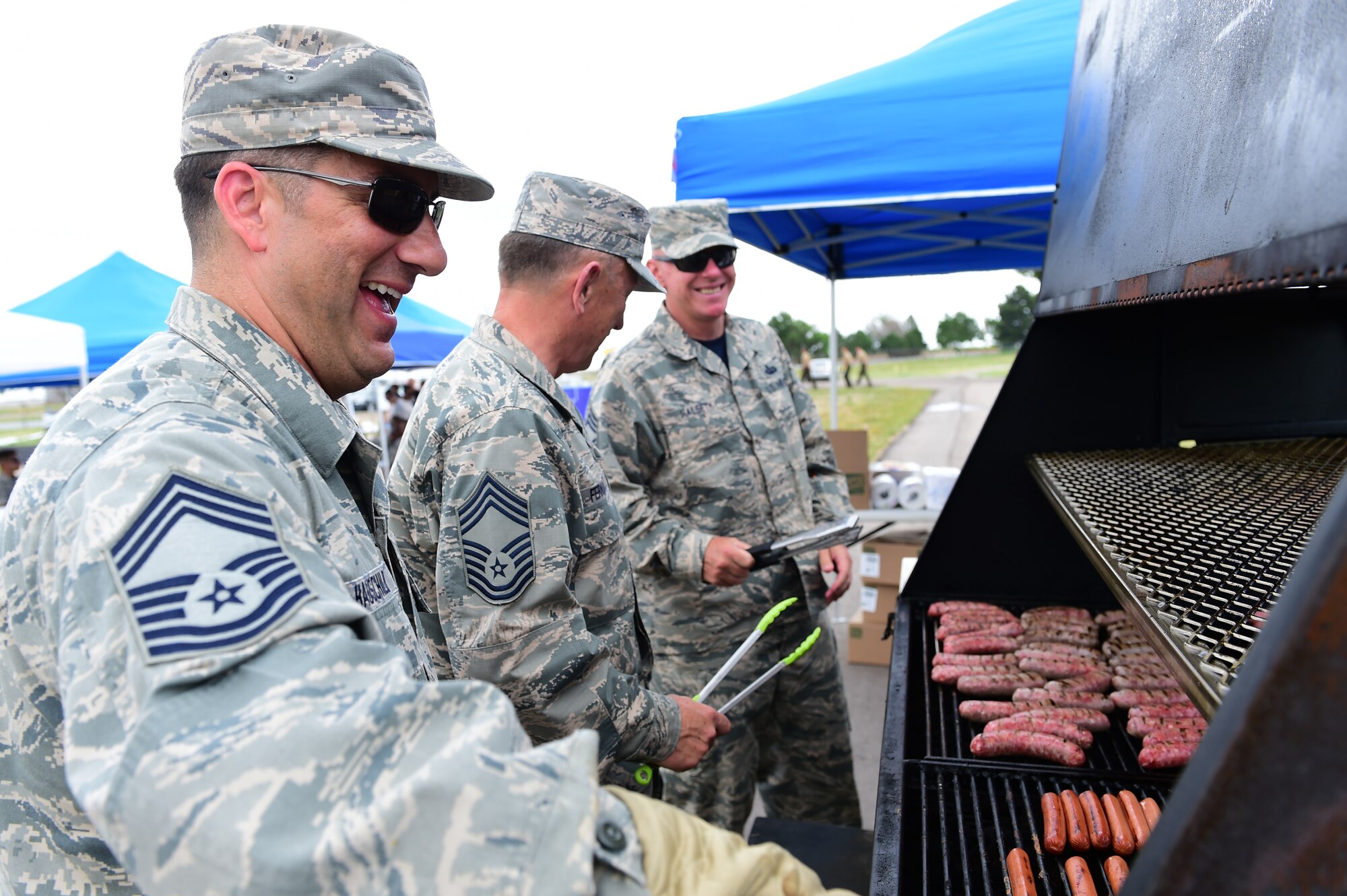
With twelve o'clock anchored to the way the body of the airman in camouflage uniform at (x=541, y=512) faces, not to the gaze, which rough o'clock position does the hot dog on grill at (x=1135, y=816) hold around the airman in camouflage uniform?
The hot dog on grill is roughly at 1 o'clock from the airman in camouflage uniform.

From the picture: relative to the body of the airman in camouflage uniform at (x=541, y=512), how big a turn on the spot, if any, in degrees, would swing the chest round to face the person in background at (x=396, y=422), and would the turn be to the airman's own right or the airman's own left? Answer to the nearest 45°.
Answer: approximately 90° to the airman's own left

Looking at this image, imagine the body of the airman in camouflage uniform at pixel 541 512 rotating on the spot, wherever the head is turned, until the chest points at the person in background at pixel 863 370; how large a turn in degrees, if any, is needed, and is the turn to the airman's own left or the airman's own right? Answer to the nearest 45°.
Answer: approximately 45° to the airman's own left

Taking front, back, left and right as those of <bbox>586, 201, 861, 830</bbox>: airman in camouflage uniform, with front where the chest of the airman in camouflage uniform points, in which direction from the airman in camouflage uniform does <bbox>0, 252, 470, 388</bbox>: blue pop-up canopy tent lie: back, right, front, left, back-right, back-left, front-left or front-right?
back

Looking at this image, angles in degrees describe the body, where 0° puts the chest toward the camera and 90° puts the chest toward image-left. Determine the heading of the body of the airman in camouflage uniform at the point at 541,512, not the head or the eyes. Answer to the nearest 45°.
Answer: approximately 270°

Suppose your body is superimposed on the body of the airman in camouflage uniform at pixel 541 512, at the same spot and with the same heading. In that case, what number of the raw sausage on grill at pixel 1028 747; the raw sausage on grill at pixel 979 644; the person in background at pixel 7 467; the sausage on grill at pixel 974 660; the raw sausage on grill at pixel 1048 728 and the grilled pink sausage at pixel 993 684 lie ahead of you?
5

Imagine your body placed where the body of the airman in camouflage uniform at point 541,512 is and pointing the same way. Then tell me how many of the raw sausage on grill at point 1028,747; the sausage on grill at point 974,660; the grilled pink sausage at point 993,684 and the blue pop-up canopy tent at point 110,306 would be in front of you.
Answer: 3

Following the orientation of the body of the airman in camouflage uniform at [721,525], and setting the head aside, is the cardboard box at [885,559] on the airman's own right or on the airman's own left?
on the airman's own left
